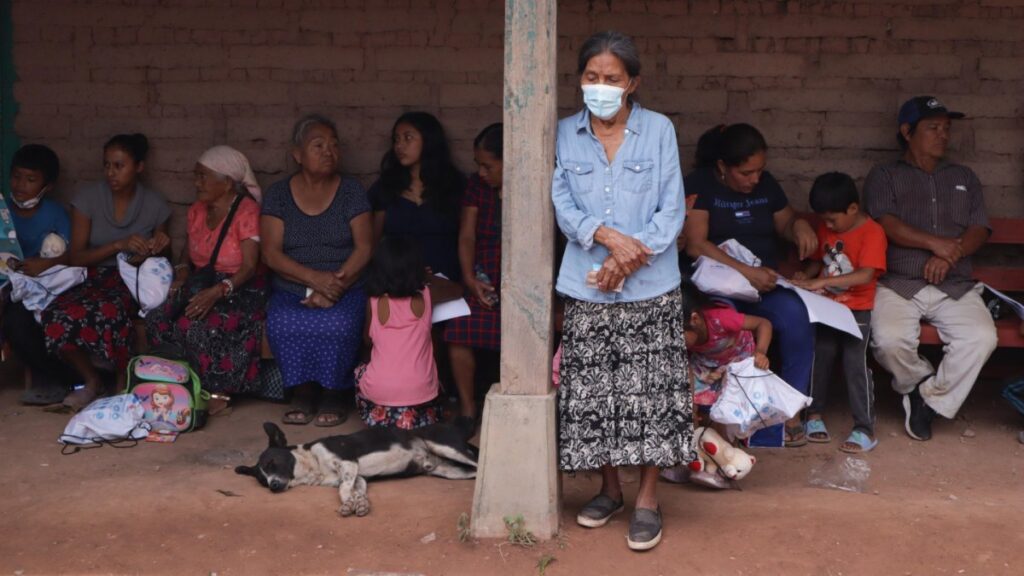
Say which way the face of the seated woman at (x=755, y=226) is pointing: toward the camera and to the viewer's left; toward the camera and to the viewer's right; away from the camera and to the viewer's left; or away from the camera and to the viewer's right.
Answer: toward the camera and to the viewer's right

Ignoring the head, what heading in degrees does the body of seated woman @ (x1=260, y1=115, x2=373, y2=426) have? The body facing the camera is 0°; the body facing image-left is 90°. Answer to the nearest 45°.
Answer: approximately 0°

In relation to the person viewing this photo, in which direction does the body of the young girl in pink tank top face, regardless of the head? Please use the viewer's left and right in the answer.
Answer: facing away from the viewer

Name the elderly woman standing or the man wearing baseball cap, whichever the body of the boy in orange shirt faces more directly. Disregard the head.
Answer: the elderly woman standing

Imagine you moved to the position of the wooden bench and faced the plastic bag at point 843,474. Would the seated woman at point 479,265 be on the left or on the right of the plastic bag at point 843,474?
right

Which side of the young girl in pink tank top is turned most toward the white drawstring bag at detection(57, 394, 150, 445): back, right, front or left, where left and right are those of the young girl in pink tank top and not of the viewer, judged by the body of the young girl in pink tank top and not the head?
left

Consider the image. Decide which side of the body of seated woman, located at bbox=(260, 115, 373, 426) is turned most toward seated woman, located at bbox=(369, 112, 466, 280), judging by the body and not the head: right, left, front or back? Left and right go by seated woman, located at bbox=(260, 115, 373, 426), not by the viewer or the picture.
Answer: left

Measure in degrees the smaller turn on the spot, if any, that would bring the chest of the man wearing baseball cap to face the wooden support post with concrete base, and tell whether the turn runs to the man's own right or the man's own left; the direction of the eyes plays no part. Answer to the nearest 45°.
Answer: approximately 45° to the man's own right
